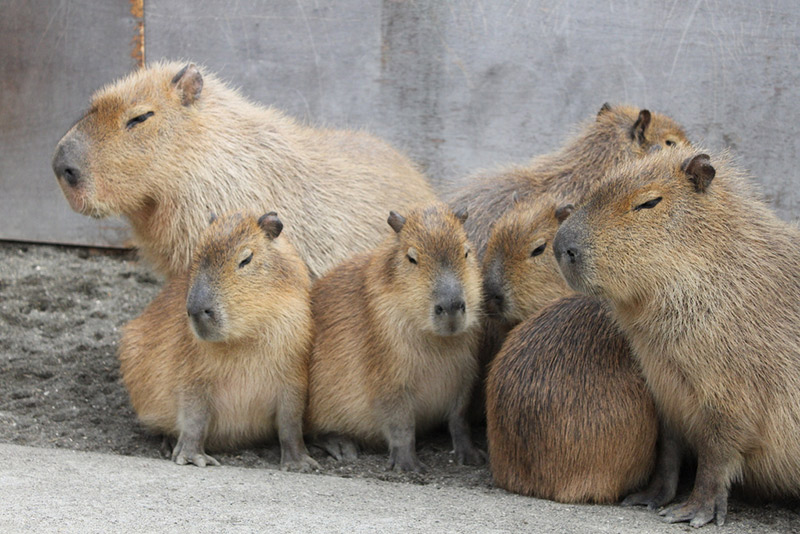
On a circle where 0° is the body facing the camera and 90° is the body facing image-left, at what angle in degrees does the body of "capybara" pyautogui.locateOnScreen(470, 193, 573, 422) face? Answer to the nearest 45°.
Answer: approximately 45°

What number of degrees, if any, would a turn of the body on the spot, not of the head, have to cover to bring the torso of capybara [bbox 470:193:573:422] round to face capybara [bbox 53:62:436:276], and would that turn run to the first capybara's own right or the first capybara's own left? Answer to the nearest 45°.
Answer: approximately 45° to the first capybara's own right

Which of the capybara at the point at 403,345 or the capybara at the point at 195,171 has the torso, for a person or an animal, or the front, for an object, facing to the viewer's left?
the capybara at the point at 195,171

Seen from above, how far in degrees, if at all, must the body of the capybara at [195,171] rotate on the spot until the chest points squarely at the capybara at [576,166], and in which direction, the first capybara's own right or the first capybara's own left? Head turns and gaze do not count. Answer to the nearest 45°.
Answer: approximately 180°

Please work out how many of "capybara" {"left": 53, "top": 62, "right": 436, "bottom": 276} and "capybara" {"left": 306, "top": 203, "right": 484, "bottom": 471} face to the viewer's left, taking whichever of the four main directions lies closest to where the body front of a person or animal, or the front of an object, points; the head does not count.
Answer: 1

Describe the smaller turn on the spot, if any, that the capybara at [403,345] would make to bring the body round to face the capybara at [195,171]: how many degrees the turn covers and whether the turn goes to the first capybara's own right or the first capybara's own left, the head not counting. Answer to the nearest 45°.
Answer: approximately 180°

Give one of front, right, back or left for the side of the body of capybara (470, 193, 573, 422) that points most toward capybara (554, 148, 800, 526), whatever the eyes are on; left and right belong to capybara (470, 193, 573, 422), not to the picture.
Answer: left

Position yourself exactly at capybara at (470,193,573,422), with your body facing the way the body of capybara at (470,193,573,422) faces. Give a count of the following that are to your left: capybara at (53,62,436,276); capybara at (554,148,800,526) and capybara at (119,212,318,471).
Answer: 1

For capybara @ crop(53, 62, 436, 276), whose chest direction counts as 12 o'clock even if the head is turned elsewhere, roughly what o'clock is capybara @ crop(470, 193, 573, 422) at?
capybara @ crop(470, 193, 573, 422) is roughly at 7 o'clock from capybara @ crop(53, 62, 436, 276).

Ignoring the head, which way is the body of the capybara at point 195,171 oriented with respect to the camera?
to the viewer's left

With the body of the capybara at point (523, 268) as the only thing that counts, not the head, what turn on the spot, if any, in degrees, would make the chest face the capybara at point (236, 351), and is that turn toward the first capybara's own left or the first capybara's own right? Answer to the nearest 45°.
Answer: approximately 45° to the first capybara's own right
